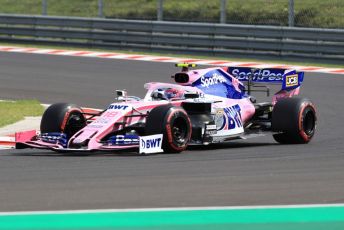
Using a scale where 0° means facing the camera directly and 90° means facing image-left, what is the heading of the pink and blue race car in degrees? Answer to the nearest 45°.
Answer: approximately 45°
